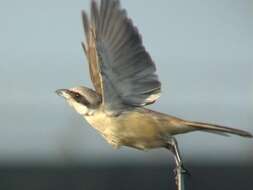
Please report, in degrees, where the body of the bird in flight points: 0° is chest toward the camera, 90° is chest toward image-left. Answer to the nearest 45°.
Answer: approximately 90°
